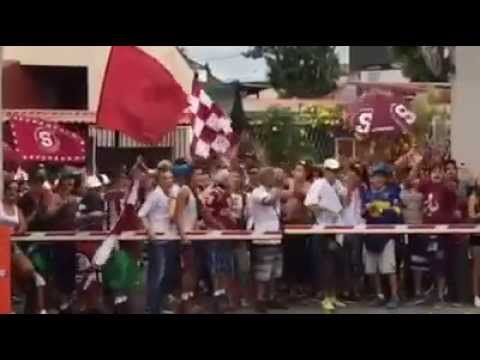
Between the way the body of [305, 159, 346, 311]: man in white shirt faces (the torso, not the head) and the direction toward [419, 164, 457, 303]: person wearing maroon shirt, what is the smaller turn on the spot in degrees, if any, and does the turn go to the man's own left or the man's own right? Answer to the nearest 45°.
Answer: approximately 45° to the man's own left

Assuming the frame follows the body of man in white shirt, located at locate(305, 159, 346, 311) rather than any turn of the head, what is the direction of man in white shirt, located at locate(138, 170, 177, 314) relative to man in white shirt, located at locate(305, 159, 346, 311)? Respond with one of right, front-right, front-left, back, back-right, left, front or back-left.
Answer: back-right

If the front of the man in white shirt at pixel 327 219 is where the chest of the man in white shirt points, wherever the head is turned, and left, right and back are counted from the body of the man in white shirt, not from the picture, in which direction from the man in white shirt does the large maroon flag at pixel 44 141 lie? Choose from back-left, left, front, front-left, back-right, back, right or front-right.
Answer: back-right

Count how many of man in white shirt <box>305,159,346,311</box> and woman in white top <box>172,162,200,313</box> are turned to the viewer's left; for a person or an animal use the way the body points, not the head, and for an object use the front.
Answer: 0

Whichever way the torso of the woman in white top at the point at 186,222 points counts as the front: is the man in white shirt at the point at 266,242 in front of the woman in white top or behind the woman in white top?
in front

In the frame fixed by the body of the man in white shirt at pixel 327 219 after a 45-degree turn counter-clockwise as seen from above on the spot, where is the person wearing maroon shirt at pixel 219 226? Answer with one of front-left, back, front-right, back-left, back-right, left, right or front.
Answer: back
